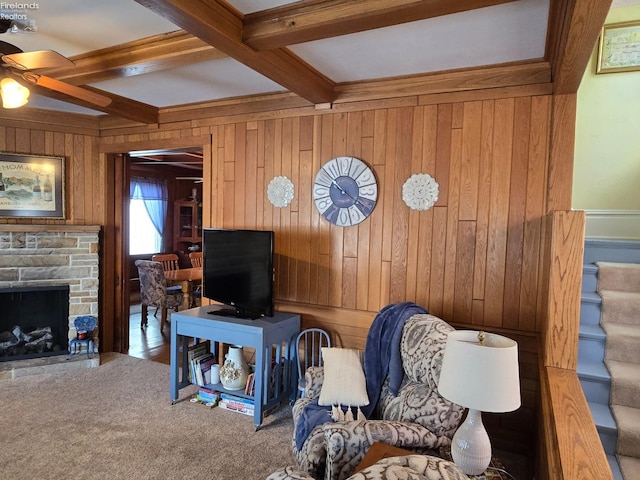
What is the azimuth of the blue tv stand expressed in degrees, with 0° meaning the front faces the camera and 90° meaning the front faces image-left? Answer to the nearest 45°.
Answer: approximately 45°

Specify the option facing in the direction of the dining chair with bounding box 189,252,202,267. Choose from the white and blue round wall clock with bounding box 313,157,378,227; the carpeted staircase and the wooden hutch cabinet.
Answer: the wooden hutch cabinet

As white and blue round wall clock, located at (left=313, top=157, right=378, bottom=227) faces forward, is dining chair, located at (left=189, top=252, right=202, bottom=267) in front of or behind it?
behind

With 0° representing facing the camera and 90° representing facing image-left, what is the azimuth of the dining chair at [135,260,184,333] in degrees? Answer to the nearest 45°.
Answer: approximately 225°

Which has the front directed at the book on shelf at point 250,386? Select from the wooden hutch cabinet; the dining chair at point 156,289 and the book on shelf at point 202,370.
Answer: the wooden hutch cabinet

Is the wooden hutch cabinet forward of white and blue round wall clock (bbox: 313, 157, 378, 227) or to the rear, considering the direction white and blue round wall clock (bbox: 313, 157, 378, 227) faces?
to the rear

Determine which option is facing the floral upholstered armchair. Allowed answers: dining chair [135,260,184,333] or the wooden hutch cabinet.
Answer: the wooden hutch cabinet

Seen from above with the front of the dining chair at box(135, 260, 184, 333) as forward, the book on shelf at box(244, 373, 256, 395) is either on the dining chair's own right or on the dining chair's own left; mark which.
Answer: on the dining chair's own right

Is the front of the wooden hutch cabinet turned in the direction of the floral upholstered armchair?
yes
